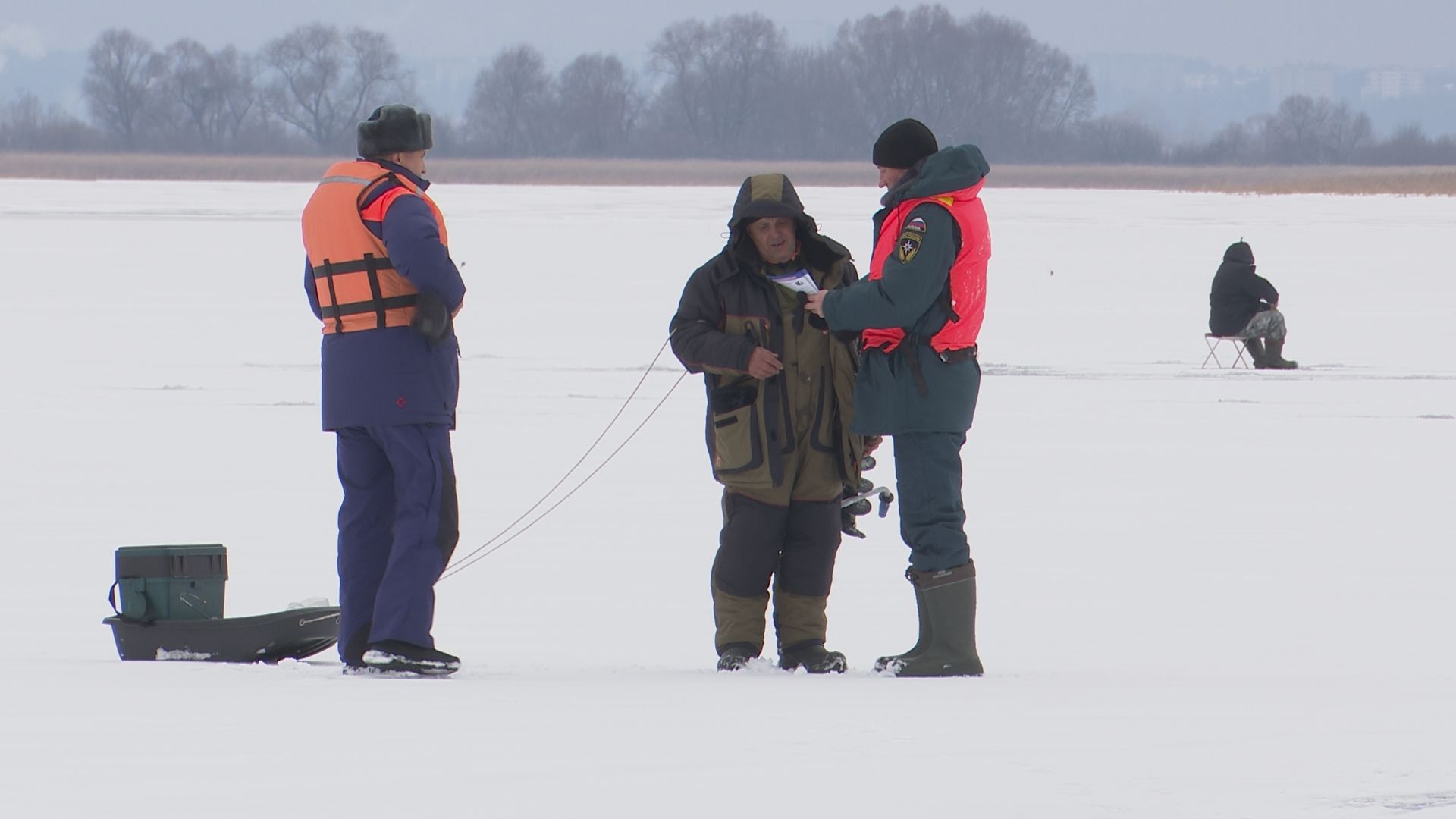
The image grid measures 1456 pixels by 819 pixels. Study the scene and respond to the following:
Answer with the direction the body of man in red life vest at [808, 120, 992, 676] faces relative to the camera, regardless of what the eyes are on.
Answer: to the viewer's left

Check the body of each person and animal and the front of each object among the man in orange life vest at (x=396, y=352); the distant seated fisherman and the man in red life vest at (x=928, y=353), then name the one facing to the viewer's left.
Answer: the man in red life vest at (x=928, y=353)

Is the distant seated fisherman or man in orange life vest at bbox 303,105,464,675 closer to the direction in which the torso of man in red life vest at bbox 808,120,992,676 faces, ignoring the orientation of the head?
the man in orange life vest

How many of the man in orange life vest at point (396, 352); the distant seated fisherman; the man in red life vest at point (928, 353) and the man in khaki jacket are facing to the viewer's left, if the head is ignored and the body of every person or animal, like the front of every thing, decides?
1

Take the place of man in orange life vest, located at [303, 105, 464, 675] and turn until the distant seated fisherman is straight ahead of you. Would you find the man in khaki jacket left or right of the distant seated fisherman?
right

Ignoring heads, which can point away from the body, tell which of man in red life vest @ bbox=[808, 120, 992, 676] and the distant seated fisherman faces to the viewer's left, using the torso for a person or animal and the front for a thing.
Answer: the man in red life vest

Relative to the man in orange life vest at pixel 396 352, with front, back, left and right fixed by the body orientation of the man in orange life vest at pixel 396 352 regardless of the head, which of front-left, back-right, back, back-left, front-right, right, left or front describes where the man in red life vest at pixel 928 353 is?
front-right

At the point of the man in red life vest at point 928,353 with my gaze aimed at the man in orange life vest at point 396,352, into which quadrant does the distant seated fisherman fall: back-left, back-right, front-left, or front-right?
back-right

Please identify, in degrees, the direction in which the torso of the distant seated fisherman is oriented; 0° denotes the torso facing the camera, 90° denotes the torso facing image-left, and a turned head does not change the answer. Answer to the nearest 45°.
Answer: approximately 225°

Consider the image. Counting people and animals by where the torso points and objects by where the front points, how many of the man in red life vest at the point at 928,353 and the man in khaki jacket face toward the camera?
1

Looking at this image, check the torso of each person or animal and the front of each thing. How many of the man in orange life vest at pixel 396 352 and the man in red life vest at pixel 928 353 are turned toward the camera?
0

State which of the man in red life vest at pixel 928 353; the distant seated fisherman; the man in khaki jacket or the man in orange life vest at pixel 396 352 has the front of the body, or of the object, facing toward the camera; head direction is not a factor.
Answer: the man in khaki jacket

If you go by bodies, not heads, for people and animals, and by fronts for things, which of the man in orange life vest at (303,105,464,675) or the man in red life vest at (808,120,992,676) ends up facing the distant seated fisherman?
the man in orange life vest at (303,105,464,675)

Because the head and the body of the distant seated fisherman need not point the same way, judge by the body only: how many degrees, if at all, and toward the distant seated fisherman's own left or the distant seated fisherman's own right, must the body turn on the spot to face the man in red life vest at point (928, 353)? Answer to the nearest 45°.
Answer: approximately 135° to the distant seated fisherman's own right

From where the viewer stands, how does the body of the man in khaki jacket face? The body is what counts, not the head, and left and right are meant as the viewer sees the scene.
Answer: facing the viewer

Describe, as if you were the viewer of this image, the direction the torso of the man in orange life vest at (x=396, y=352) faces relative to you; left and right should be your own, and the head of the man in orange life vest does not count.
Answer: facing away from the viewer and to the right of the viewer
